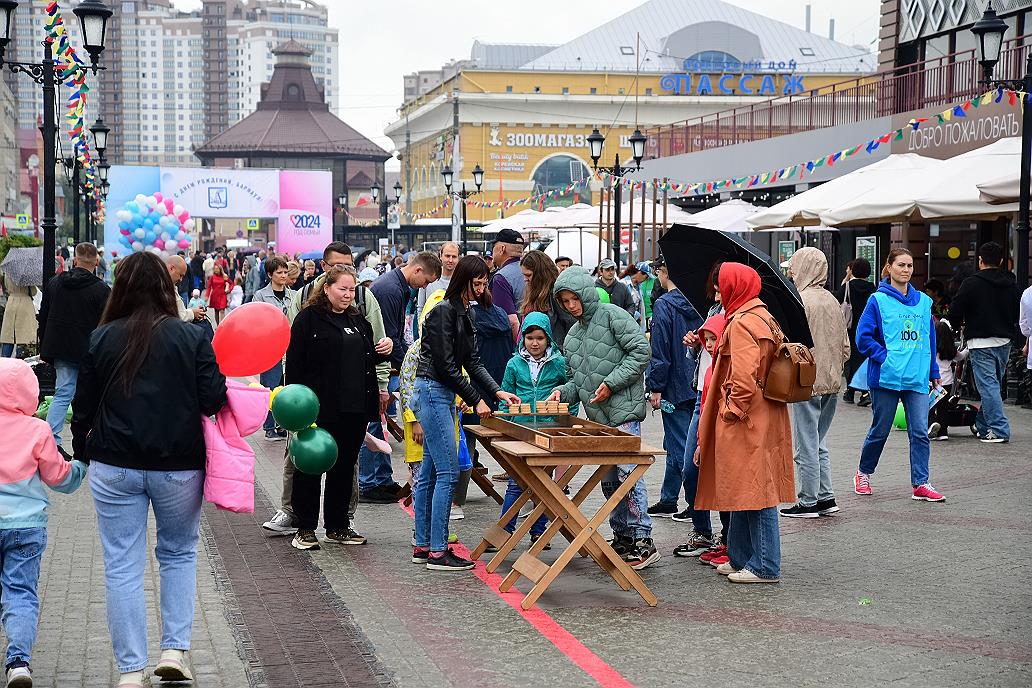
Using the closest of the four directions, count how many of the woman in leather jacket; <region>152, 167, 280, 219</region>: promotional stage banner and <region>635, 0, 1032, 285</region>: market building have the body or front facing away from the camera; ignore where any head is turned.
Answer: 0

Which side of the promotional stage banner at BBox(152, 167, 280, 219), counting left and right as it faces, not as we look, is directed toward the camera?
front

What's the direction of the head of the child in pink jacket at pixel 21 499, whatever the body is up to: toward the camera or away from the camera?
away from the camera

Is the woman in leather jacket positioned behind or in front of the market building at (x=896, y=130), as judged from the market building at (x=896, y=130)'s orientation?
in front

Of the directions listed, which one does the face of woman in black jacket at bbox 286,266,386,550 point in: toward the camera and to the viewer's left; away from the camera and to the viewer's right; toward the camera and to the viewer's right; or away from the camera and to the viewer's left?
toward the camera and to the viewer's right

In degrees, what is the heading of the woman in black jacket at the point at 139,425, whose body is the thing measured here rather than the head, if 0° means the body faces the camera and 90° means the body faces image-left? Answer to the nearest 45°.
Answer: approximately 180°

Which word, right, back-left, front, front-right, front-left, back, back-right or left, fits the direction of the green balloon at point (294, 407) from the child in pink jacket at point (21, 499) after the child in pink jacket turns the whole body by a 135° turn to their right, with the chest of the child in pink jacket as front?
left

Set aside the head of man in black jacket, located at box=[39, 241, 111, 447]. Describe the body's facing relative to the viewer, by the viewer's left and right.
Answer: facing away from the viewer

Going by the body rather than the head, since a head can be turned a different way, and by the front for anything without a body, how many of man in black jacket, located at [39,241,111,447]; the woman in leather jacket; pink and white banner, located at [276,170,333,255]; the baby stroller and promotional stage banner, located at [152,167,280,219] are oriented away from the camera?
1

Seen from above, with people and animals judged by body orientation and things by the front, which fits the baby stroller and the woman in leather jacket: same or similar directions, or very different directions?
very different directions

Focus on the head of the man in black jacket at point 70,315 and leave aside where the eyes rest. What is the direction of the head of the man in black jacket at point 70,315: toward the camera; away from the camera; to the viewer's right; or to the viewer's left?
away from the camera

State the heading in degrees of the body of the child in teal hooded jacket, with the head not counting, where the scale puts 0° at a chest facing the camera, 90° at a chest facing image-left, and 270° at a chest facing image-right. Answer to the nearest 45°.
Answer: approximately 0°

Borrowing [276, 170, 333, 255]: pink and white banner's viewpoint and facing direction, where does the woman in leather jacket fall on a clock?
The woman in leather jacket is roughly at 12 o'clock from the pink and white banner.

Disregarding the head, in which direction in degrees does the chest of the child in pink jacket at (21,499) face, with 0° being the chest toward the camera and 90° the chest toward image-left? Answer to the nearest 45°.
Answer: approximately 180°

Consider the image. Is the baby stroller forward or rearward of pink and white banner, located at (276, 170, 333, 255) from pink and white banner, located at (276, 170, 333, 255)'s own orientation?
forward

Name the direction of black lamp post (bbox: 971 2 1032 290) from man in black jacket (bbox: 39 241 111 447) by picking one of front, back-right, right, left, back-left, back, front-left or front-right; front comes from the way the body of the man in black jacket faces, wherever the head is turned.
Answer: right

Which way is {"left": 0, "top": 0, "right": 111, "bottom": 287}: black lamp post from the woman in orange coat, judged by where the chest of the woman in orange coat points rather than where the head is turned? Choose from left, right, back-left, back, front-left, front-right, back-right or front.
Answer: front-right

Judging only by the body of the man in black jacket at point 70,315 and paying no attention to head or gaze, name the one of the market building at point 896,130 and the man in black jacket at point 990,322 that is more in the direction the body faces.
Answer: the market building

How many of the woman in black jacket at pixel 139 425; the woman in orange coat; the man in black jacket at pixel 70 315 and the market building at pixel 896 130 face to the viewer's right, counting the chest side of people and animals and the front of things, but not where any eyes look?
0
